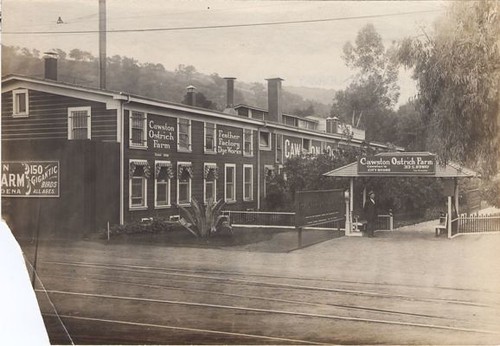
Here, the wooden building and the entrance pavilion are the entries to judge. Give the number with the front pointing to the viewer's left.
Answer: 0

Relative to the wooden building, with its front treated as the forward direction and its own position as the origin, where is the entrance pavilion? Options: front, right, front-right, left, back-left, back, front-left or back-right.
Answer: front-left

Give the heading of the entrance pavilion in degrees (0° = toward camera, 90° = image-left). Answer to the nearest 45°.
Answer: approximately 0°

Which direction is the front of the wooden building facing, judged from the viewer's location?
facing the viewer and to the right of the viewer

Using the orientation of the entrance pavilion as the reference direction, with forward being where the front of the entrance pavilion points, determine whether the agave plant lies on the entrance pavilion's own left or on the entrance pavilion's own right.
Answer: on the entrance pavilion's own right
